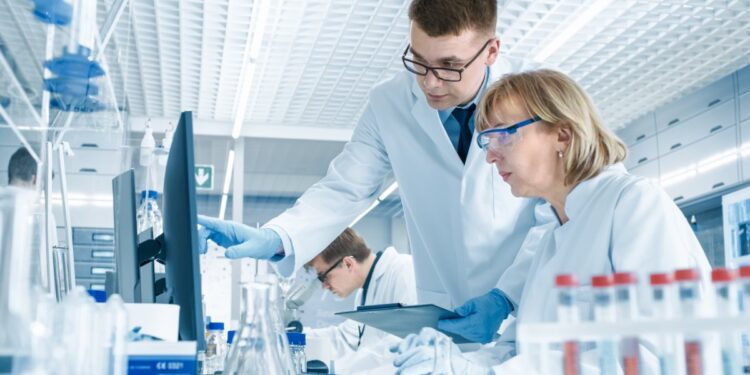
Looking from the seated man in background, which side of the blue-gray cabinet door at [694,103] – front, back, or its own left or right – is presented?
front

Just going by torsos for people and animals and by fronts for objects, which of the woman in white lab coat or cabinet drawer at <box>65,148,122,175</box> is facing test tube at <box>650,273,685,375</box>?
the cabinet drawer

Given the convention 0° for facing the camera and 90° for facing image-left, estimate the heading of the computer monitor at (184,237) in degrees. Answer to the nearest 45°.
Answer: approximately 270°

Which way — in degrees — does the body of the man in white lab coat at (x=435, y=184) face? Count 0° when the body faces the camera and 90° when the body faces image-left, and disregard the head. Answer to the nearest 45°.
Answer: approximately 45°

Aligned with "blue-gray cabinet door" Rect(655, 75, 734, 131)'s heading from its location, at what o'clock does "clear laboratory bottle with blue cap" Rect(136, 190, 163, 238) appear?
The clear laboratory bottle with blue cap is roughly at 11 o'clock from the blue-gray cabinet door.

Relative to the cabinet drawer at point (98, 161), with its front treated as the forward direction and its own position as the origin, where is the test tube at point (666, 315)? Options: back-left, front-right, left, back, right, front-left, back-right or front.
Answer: front

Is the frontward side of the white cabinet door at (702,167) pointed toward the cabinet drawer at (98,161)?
yes

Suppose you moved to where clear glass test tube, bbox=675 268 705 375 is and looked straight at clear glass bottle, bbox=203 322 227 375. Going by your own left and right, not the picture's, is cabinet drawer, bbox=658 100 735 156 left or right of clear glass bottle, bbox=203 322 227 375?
right

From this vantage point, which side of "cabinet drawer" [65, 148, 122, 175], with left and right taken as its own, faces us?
front

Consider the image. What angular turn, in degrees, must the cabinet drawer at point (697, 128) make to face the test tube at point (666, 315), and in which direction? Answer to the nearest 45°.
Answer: approximately 45° to its left

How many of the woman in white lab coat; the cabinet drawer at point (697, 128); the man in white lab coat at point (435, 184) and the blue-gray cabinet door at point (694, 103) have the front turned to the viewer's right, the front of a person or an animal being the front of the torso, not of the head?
0

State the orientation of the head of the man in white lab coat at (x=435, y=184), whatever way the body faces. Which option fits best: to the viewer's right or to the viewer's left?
to the viewer's left

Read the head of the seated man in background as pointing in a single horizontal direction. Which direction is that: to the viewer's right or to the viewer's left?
to the viewer's left

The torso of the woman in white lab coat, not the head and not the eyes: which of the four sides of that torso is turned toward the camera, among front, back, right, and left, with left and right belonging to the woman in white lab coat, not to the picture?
left

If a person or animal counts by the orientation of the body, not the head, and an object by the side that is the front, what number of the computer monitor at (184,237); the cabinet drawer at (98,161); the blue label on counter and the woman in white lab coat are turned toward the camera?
2

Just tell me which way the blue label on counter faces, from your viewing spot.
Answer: facing the viewer

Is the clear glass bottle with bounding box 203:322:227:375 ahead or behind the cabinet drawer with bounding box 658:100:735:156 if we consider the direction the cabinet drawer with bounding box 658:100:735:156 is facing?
ahead

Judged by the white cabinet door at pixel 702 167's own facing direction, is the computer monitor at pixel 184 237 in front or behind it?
in front

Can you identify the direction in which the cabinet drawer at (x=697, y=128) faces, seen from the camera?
facing the viewer and to the left of the viewer

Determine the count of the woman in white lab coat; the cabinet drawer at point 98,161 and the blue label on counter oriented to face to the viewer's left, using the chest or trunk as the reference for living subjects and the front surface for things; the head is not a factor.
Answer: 1
